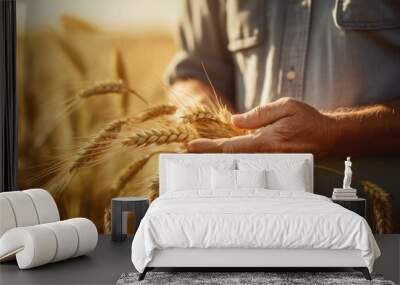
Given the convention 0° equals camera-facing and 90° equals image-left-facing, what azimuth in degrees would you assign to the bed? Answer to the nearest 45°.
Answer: approximately 0°

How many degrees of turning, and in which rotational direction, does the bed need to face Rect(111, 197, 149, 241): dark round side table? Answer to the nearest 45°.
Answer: approximately 135° to its right
